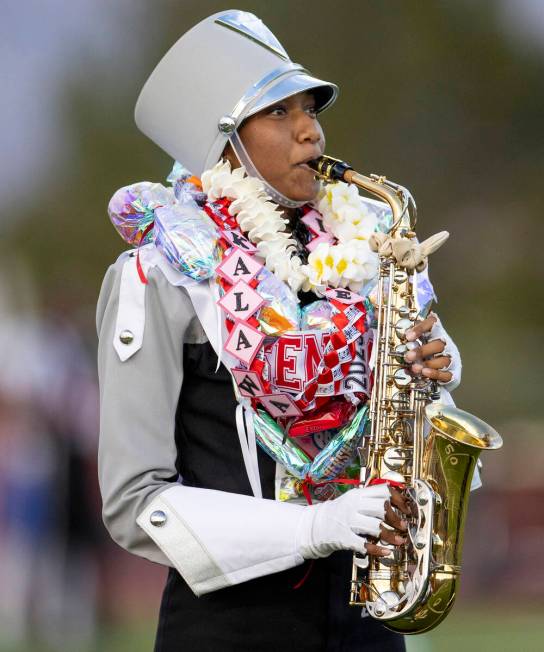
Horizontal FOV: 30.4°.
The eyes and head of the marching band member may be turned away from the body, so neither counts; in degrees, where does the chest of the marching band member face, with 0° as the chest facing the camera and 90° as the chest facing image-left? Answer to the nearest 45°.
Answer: approximately 315°
